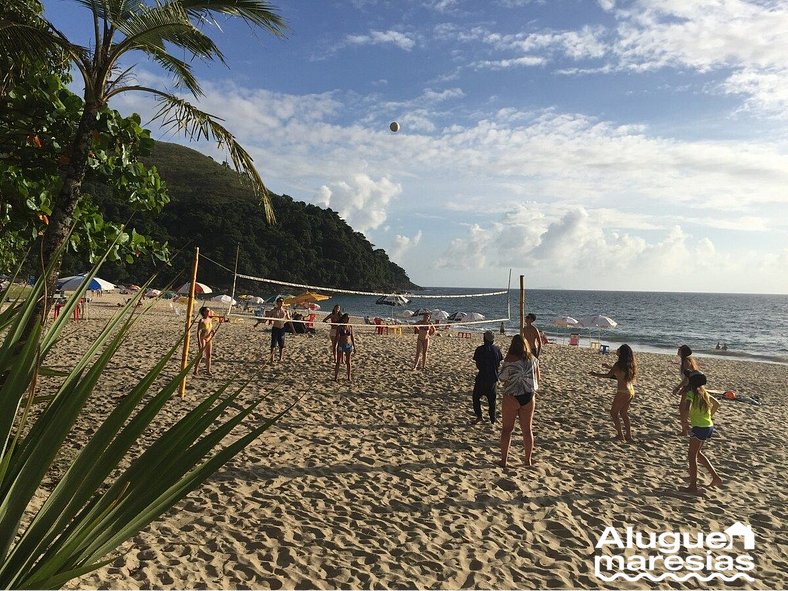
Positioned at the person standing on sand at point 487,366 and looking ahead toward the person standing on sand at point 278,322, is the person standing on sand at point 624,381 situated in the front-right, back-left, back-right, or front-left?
back-right

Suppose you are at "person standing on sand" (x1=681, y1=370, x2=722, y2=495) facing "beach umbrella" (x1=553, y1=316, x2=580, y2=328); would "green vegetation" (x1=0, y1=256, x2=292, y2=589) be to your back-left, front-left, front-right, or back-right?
back-left

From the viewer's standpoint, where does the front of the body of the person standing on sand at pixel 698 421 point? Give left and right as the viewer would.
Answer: facing away from the viewer and to the left of the viewer

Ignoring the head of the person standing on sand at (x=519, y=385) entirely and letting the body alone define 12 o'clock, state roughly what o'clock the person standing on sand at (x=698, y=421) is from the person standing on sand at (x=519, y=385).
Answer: the person standing on sand at (x=698, y=421) is roughly at 3 o'clock from the person standing on sand at (x=519, y=385).

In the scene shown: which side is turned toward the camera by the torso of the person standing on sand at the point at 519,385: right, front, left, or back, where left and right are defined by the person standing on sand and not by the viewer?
back

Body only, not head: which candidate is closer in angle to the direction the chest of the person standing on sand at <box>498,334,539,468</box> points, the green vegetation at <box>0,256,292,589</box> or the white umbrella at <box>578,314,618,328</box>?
the white umbrella

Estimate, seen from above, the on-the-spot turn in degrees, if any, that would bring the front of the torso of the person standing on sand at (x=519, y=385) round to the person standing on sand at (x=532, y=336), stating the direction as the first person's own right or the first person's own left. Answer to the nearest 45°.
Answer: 0° — they already face them

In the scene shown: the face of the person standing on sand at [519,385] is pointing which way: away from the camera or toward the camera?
away from the camera

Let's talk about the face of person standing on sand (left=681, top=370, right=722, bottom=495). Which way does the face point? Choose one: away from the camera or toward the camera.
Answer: away from the camera

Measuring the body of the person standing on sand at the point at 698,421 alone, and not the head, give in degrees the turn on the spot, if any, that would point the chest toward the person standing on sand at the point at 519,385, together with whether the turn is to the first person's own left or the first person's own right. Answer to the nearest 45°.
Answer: approximately 45° to the first person's own left
